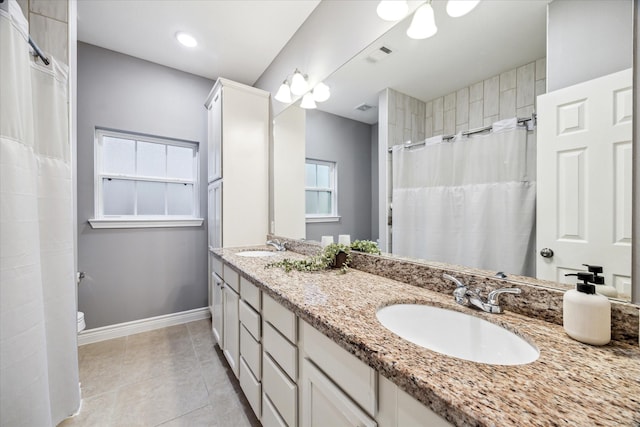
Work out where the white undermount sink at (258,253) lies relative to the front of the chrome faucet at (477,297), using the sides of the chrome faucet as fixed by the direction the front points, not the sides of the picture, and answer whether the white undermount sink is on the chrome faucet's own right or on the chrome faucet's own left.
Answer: on the chrome faucet's own right

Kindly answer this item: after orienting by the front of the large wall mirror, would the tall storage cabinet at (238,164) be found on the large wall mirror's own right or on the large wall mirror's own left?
on the large wall mirror's own right

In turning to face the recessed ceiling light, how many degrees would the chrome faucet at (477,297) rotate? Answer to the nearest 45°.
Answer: approximately 45° to its right

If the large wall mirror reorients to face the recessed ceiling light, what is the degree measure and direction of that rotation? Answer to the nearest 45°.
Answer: approximately 45° to its right

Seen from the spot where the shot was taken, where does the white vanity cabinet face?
facing to the left of the viewer

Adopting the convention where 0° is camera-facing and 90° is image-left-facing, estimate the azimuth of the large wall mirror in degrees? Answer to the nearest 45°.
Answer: approximately 45°

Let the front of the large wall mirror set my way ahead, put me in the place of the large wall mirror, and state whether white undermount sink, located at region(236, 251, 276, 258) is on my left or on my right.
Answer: on my right

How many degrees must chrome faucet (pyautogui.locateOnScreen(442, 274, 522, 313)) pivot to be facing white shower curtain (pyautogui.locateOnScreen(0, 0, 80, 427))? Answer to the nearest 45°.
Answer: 0° — it already faces it
